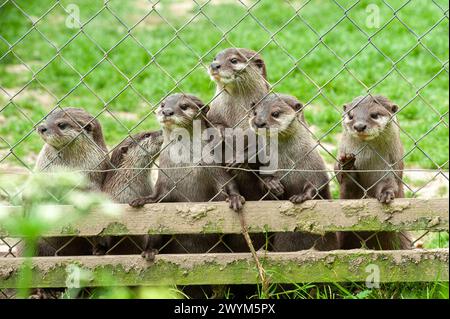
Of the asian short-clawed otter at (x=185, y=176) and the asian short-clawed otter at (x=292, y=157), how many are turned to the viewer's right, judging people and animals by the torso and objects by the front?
0

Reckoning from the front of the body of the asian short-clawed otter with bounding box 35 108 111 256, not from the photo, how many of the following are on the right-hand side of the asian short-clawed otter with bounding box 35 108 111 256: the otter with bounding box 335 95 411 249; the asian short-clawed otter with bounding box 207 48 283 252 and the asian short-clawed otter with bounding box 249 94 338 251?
0

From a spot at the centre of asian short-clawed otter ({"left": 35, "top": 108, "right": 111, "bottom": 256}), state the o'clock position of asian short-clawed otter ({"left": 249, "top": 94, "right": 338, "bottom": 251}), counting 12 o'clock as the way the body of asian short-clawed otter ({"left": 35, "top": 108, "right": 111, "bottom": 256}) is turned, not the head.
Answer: asian short-clawed otter ({"left": 249, "top": 94, "right": 338, "bottom": 251}) is roughly at 8 o'clock from asian short-clawed otter ({"left": 35, "top": 108, "right": 111, "bottom": 256}).

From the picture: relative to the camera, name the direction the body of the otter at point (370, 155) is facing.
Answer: toward the camera

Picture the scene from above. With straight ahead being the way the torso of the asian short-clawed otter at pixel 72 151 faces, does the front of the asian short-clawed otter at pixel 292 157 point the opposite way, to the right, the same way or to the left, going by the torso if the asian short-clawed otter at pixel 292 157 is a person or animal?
the same way

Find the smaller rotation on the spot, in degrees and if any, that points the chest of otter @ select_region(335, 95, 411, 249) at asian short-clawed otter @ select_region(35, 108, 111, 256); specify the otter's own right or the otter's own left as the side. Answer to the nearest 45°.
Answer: approximately 90° to the otter's own right

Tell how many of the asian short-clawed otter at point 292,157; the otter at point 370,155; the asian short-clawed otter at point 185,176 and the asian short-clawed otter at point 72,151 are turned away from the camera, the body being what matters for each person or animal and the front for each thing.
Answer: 0

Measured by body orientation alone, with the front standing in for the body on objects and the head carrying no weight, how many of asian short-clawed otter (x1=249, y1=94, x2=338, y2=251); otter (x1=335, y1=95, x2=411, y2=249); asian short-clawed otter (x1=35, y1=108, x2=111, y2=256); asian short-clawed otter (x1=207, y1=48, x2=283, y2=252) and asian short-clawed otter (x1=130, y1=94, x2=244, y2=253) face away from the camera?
0

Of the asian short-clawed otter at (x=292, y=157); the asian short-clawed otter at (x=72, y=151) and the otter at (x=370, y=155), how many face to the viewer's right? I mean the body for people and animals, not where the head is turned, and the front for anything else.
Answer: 0

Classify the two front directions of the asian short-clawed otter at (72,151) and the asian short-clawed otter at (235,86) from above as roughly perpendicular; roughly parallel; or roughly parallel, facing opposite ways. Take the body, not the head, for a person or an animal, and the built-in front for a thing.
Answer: roughly parallel

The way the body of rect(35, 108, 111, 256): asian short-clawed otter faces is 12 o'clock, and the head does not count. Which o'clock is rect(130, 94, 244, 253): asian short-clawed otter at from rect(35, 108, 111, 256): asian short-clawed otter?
rect(130, 94, 244, 253): asian short-clawed otter is roughly at 8 o'clock from rect(35, 108, 111, 256): asian short-clawed otter.

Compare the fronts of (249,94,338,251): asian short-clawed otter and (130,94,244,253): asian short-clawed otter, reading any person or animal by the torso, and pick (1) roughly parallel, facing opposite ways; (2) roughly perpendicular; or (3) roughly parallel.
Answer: roughly parallel

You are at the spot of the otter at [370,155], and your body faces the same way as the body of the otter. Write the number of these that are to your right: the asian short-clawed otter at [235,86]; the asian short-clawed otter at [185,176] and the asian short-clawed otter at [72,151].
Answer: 3

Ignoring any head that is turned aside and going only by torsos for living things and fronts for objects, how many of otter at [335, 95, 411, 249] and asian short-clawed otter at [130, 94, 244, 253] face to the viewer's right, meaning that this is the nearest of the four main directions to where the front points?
0

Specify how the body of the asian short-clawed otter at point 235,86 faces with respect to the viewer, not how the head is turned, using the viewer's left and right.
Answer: facing the viewer and to the left of the viewer

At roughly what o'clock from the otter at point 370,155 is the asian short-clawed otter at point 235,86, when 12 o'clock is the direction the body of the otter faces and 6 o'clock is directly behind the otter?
The asian short-clawed otter is roughly at 3 o'clock from the otter.
